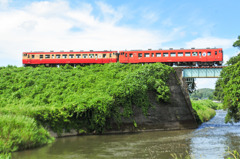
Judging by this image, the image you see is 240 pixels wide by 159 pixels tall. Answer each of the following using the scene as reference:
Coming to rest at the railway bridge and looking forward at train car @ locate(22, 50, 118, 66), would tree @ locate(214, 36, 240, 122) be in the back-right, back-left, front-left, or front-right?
back-left
